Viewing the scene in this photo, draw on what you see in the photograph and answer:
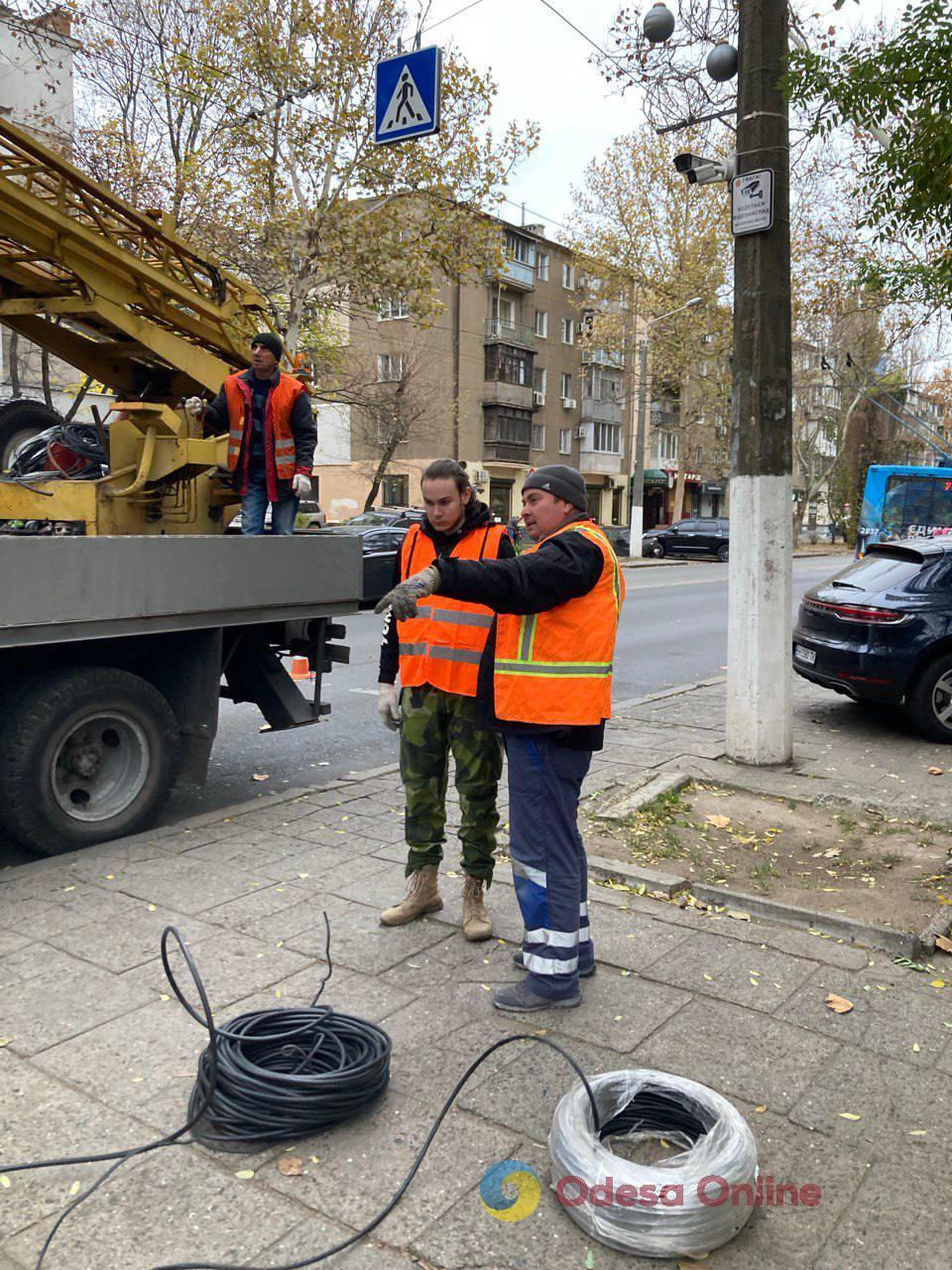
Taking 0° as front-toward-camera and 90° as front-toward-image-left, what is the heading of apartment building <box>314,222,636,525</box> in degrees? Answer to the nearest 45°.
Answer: approximately 315°

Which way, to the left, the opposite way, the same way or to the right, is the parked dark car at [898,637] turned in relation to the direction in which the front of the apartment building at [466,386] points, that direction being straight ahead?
to the left

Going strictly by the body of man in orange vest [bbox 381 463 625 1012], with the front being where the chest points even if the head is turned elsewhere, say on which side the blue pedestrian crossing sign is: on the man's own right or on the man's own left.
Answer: on the man's own right

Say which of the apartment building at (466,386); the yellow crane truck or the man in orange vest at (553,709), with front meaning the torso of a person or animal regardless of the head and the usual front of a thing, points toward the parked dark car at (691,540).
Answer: the apartment building

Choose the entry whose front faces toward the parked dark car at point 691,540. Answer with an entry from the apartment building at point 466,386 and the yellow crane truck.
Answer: the apartment building

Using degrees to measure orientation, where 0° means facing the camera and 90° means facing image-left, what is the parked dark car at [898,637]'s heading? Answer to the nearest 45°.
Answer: approximately 225°

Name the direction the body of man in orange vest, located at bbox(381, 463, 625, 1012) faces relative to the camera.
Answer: to the viewer's left

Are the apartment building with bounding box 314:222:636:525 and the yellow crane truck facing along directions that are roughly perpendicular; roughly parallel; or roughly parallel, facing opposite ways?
roughly perpendicular

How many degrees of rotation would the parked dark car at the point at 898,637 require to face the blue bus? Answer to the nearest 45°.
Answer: approximately 45° to its left

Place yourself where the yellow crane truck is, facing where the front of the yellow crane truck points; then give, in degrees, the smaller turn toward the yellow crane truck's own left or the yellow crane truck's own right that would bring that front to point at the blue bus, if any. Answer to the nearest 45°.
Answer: approximately 180°
